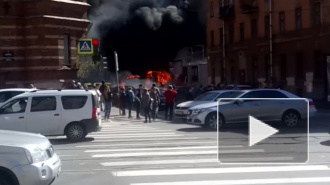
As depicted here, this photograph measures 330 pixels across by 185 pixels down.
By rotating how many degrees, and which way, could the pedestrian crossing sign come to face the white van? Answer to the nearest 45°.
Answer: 0° — it already faces it

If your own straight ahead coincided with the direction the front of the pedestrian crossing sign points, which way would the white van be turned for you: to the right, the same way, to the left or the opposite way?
to the right

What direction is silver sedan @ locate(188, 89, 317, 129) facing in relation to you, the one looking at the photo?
facing to the left of the viewer

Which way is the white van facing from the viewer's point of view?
to the viewer's left

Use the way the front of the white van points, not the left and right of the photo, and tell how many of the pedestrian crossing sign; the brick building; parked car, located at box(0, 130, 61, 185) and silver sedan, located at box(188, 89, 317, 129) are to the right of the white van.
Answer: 2

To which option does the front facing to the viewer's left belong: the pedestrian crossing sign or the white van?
the white van

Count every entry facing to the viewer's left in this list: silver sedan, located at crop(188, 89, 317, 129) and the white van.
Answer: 2

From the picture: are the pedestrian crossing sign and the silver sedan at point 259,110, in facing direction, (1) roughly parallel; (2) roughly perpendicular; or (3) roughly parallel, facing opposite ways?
roughly perpendicular

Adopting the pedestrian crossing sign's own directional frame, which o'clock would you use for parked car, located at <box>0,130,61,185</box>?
The parked car is roughly at 12 o'clock from the pedestrian crossing sign.

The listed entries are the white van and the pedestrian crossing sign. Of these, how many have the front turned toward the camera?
1
